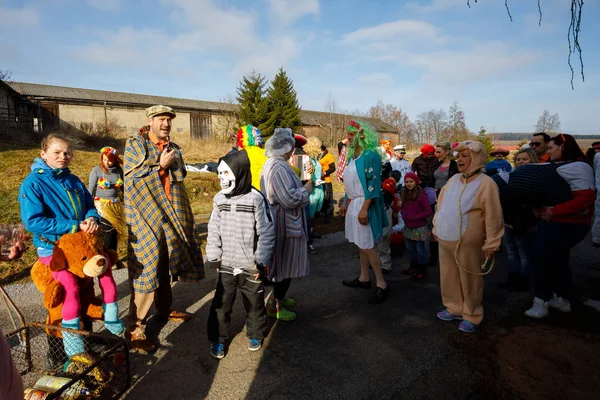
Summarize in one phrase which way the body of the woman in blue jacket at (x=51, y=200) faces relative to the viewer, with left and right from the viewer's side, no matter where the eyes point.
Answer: facing the viewer and to the right of the viewer

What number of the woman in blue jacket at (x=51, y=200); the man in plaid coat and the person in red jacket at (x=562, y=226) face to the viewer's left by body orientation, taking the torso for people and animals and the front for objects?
1

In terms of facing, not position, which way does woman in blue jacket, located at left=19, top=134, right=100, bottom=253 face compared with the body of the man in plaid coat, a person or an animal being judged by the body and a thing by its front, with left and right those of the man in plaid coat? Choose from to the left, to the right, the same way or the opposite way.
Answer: the same way

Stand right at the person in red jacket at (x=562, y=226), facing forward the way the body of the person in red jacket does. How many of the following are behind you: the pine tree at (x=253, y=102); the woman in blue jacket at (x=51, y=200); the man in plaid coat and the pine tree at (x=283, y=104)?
0

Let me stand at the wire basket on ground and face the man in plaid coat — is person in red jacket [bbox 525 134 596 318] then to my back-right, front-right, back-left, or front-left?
front-right

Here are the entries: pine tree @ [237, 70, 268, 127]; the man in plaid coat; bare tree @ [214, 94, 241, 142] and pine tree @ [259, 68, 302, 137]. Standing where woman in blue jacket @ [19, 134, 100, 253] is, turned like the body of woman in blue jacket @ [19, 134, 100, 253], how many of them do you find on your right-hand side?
0

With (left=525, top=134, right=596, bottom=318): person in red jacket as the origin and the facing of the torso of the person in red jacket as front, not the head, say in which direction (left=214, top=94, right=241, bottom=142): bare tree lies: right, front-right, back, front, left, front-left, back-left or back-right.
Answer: front-right

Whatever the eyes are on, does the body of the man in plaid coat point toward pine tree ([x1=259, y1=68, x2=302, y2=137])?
no

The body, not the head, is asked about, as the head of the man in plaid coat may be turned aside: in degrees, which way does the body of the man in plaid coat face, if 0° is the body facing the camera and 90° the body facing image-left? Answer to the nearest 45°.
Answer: approximately 315°

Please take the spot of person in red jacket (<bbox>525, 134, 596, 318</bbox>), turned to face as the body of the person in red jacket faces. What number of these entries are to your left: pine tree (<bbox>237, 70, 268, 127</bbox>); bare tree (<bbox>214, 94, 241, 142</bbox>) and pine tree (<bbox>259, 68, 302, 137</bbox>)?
0

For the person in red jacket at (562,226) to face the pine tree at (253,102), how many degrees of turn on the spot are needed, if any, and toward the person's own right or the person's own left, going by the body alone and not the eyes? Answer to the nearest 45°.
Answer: approximately 45° to the person's own right

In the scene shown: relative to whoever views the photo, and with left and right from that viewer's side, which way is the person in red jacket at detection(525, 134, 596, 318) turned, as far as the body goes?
facing to the left of the viewer

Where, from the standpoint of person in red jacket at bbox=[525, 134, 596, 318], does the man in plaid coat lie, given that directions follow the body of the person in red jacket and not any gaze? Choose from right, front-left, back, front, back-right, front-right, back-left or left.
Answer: front-left
